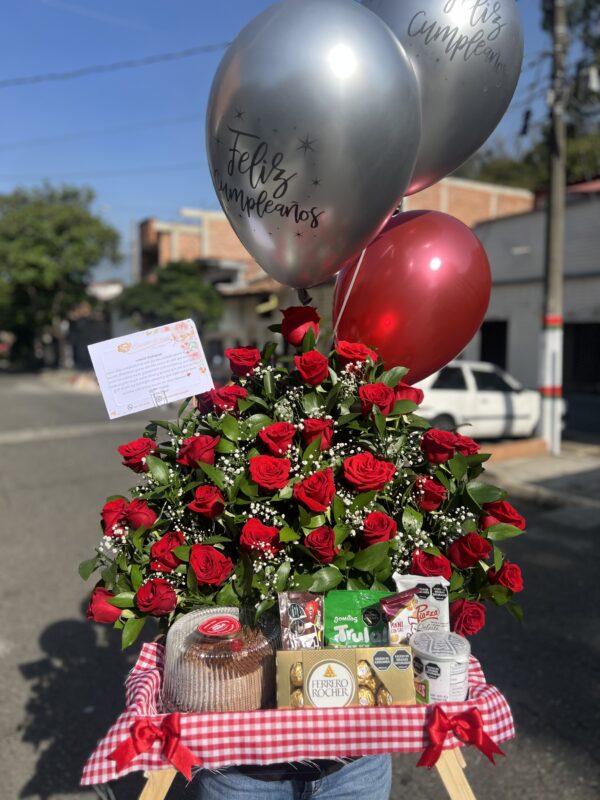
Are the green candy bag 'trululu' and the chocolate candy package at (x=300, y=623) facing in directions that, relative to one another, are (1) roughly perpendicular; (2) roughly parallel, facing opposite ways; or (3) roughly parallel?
roughly parallel

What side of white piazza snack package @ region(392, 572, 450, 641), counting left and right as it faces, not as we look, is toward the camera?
front

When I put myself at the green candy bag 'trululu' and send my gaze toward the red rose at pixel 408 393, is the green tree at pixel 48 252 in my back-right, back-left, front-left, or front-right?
front-left

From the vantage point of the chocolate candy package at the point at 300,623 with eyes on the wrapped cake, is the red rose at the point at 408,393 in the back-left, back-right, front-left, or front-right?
back-right

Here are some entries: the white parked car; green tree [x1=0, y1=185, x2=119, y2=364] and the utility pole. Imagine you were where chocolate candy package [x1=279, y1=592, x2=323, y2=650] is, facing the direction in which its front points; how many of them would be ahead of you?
0

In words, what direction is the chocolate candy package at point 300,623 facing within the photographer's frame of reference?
facing the viewer

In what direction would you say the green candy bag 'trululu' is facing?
toward the camera

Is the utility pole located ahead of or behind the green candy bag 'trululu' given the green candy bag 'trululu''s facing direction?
behind
